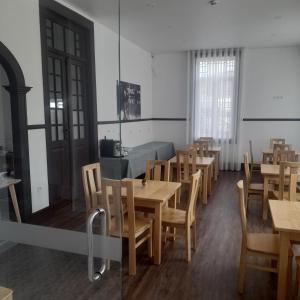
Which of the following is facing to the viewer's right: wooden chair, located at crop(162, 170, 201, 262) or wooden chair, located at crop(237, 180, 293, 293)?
wooden chair, located at crop(237, 180, 293, 293)

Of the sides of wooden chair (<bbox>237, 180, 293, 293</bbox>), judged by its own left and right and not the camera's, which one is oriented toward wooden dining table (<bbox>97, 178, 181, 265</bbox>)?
back

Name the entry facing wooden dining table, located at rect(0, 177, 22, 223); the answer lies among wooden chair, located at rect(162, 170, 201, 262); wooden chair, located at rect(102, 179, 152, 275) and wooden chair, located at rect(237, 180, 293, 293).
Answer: wooden chair, located at rect(162, 170, 201, 262)

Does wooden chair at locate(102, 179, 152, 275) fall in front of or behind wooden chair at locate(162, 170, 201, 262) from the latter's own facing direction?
in front

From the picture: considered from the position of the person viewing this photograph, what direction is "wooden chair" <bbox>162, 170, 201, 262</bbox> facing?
facing to the left of the viewer

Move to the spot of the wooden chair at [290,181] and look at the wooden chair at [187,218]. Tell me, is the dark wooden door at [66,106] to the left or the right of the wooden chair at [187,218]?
right

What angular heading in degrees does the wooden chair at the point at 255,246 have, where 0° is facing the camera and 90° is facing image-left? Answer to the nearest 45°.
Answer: approximately 270°

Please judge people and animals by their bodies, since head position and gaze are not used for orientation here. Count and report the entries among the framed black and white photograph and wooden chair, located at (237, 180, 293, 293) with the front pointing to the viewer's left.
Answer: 0

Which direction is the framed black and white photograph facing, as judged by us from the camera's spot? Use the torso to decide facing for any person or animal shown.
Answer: facing the viewer and to the right of the viewer

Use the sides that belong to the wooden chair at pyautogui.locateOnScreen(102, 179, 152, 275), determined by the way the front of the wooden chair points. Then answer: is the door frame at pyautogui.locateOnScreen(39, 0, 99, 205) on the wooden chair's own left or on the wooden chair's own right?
on the wooden chair's own left

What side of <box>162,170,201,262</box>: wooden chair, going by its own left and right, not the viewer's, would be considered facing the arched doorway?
front

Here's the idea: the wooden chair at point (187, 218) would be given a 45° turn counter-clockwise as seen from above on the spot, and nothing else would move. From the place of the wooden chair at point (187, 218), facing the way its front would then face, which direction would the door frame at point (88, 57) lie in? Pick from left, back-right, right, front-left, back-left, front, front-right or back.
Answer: right

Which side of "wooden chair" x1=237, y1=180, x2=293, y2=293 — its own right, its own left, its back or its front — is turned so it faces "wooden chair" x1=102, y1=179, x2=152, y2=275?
back

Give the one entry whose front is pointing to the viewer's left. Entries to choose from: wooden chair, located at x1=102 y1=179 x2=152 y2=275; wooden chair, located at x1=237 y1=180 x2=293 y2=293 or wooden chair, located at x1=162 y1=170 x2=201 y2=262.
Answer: wooden chair, located at x1=162 y1=170 x2=201 y2=262

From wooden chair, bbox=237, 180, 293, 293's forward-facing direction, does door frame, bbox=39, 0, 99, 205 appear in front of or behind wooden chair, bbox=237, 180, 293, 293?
behind
